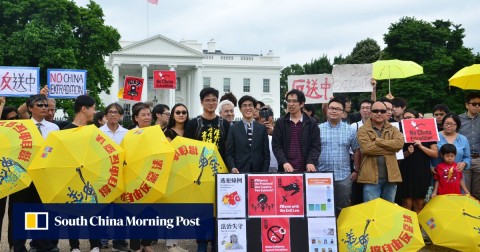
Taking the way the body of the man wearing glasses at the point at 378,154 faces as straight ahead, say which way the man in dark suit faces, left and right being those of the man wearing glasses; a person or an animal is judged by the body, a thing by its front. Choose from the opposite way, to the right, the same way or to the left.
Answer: the same way

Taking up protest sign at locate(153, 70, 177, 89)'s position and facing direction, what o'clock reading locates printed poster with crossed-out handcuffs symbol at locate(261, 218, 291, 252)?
The printed poster with crossed-out handcuffs symbol is roughly at 12 o'clock from the protest sign.

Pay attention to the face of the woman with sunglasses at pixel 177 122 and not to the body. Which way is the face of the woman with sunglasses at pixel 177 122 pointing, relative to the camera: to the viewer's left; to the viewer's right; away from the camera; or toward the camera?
toward the camera

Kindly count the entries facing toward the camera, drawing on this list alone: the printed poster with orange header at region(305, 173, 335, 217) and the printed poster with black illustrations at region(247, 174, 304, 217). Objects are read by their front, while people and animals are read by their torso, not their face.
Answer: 2

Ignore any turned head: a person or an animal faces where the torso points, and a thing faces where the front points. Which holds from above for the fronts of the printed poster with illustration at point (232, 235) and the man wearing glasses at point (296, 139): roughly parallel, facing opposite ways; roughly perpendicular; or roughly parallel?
roughly parallel

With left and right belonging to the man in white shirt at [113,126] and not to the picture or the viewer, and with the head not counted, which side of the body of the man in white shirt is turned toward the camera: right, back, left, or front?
front

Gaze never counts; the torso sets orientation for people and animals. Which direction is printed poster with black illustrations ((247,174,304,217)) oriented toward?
toward the camera

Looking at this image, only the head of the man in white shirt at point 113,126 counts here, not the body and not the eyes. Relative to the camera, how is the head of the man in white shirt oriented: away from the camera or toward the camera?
toward the camera

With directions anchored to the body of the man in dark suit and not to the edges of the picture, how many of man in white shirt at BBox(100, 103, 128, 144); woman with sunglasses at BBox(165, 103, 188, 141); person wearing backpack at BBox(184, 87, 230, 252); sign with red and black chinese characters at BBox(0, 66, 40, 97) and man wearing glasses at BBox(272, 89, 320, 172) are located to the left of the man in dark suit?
1

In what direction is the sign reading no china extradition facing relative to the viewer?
toward the camera

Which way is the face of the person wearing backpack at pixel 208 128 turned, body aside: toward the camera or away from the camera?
toward the camera

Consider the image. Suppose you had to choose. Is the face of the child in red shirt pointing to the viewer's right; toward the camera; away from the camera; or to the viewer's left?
toward the camera

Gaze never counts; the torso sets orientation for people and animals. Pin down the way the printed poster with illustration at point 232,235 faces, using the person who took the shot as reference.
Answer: facing the viewer

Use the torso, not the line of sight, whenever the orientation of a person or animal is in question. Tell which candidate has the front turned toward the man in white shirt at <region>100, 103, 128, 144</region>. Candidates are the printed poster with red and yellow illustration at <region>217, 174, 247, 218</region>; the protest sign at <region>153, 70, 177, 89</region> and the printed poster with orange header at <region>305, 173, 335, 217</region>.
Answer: the protest sign

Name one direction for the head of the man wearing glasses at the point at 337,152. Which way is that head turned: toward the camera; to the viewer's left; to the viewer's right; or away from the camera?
toward the camera

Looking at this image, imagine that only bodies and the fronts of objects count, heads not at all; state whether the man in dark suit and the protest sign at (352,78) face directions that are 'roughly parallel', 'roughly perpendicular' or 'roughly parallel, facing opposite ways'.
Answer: roughly parallel
